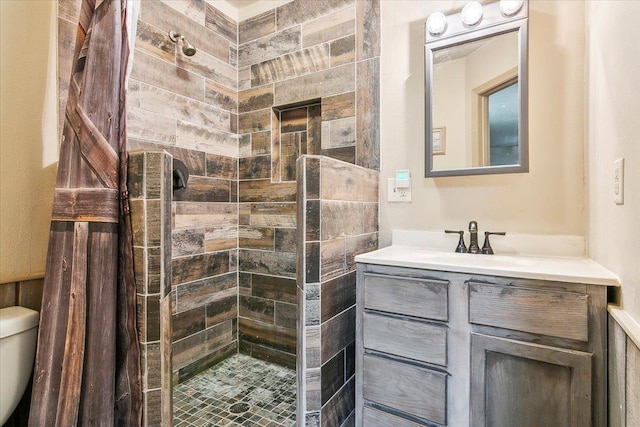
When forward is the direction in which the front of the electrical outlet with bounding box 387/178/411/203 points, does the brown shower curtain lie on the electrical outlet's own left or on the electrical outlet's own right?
on the electrical outlet's own right

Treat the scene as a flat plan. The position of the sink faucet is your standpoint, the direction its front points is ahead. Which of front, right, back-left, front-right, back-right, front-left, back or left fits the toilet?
front-right

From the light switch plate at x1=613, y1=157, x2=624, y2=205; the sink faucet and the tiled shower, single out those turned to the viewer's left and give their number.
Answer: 1

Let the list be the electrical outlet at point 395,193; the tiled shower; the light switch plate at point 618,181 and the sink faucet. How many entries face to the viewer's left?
1

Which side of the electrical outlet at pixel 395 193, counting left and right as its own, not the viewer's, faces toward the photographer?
front

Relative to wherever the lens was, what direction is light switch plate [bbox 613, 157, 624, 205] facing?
facing to the left of the viewer

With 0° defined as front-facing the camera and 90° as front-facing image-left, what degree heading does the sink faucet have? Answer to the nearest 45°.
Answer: approximately 0°

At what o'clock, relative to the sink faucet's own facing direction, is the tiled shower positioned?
The tiled shower is roughly at 3 o'clock from the sink faucet.

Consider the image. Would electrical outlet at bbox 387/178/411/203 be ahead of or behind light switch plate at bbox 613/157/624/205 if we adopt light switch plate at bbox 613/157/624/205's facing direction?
ahead
